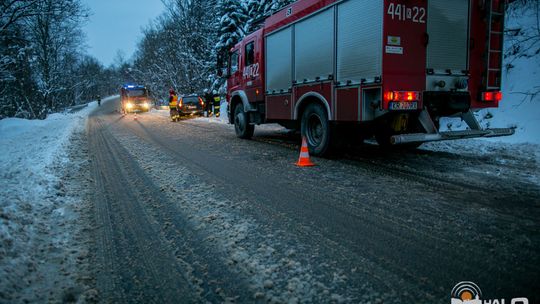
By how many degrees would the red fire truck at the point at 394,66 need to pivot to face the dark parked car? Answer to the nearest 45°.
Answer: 0° — it already faces it

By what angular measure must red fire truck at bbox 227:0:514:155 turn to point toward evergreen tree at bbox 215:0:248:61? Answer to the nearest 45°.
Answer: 0° — it already faces it

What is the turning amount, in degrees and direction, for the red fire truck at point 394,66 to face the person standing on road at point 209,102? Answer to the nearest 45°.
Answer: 0° — it already faces them

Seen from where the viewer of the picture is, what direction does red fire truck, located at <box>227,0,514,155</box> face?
facing away from the viewer and to the left of the viewer

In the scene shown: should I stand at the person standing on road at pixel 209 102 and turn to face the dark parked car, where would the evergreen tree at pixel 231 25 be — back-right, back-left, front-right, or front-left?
back-right
